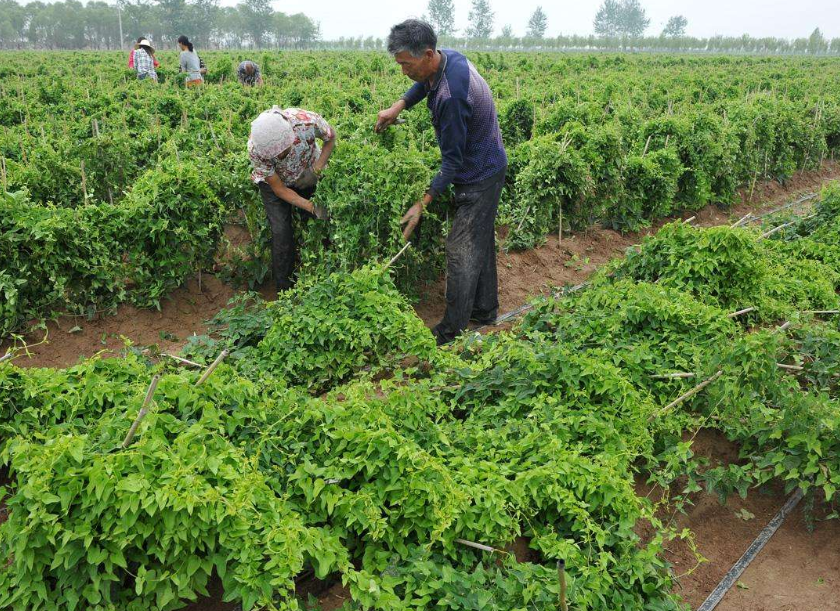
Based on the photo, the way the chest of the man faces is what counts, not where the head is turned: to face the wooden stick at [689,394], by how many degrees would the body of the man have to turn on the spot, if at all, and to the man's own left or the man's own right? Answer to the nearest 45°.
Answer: approximately 135° to the man's own left

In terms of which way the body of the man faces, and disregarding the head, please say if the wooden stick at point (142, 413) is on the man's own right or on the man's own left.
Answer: on the man's own left

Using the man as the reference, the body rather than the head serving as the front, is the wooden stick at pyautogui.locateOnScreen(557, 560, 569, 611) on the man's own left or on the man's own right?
on the man's own left

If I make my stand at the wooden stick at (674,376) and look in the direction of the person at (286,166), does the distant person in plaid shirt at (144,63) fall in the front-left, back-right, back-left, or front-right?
front-right

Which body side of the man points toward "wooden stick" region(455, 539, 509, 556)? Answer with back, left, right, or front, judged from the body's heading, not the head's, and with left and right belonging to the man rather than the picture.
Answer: left

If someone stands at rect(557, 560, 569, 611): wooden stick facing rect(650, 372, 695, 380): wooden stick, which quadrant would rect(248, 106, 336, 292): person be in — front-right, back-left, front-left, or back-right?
front-left

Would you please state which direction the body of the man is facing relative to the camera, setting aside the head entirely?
to the viewer's left

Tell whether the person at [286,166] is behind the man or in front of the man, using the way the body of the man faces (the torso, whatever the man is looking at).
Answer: in front

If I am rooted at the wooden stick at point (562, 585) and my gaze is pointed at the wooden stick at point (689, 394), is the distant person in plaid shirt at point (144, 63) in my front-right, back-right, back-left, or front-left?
front-left

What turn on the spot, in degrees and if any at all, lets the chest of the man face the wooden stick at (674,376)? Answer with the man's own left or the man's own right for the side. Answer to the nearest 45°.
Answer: approximately 135° to the man's own left

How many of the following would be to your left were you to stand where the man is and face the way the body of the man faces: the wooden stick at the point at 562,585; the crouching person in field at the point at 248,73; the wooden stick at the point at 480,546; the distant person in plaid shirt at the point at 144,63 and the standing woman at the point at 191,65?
2
